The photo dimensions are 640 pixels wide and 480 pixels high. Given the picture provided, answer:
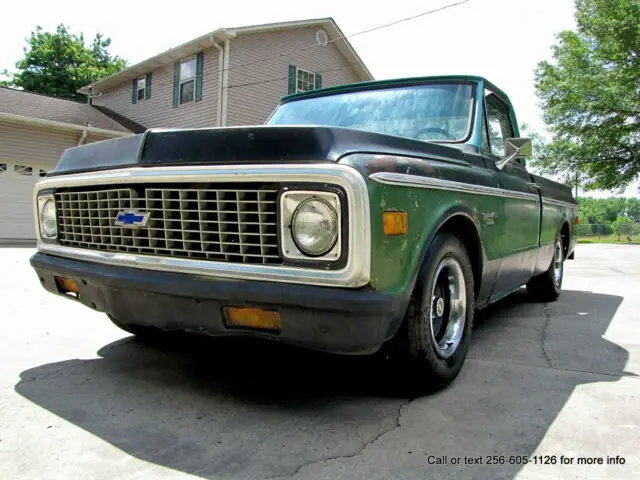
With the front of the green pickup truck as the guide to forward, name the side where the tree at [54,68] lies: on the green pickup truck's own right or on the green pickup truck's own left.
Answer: on the green pickup truck's own right

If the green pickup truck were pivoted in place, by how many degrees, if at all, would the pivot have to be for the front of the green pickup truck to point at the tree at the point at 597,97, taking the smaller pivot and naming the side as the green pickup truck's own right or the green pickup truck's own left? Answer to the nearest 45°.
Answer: approximately 180°

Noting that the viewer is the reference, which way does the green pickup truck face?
facing the viewer and to the left of the viewer
